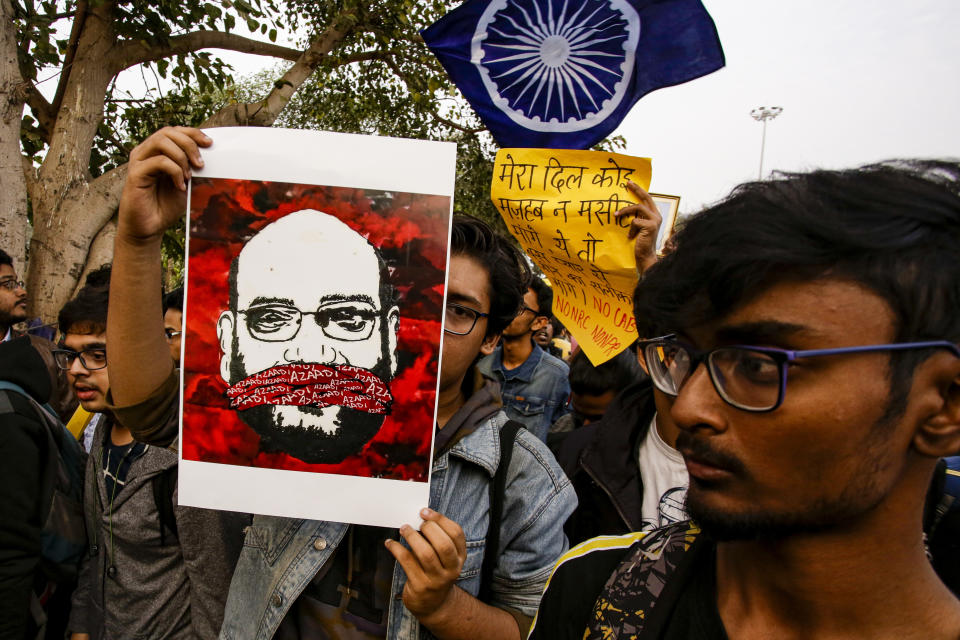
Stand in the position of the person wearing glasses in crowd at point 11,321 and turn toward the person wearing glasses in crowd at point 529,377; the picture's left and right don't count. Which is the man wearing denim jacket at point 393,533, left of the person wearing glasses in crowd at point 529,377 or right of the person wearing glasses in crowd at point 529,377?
right

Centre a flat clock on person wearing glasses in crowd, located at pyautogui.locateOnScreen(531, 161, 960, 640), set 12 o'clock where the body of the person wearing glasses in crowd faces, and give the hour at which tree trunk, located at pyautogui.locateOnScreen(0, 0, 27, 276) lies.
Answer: The tree trunk is roughly at 2 o'clock from the person wearing glasses in crowd.

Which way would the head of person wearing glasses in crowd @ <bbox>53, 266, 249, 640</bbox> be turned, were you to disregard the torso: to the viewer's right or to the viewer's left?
to the viewer's left

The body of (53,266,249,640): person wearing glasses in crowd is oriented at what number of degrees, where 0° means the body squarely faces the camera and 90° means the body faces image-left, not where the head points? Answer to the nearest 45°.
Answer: approximately 45°

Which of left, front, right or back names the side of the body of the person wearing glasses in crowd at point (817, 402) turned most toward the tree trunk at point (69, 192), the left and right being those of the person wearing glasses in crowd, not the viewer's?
right

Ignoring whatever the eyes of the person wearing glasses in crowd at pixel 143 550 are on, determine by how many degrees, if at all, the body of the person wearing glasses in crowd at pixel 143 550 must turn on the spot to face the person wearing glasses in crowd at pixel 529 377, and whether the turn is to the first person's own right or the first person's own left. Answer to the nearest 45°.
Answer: approximately 180°

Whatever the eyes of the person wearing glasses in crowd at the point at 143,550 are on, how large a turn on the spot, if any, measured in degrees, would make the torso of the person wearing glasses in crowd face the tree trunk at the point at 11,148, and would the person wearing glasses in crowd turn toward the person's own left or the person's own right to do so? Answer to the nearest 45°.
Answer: approximately 135° to the person's own right

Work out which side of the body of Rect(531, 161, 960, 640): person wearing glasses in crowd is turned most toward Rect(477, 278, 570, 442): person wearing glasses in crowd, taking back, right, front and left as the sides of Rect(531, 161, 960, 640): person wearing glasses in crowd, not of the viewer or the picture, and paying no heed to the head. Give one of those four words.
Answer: right
